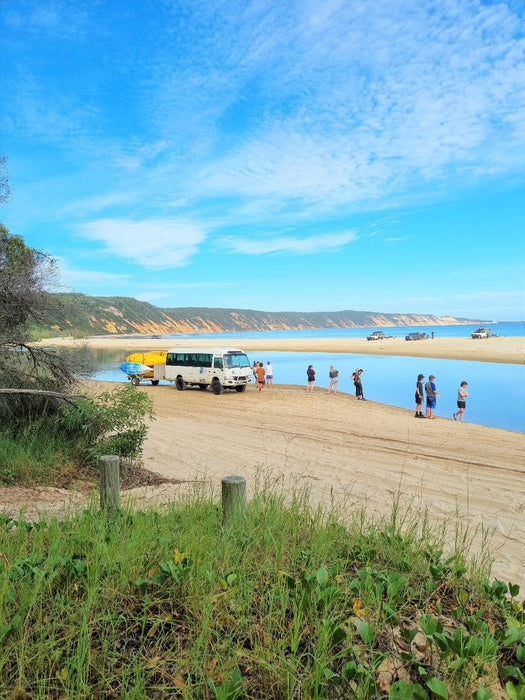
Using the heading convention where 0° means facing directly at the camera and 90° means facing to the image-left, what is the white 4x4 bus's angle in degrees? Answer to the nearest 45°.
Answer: approximately 315°
